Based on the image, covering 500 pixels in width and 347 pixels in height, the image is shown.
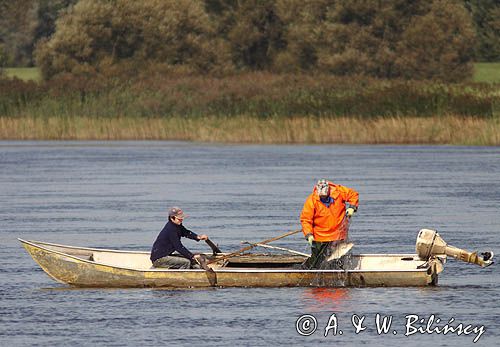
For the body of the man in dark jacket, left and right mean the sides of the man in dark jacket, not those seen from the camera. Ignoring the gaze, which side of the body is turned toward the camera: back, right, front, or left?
right

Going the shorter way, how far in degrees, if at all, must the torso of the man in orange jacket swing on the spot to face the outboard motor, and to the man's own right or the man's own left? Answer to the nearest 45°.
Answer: approximately 90° to the man's own left

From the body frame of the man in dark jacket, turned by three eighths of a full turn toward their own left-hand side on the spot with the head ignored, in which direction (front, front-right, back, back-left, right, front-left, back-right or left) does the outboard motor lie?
back-right

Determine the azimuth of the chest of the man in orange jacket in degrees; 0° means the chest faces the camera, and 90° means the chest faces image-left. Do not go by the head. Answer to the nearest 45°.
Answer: approximately 0°

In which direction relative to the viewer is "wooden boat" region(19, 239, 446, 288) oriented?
to the viewer's left

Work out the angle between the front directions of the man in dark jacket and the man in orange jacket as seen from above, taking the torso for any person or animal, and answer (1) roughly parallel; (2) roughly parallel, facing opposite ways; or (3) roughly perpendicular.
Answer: roughly perpendicular
